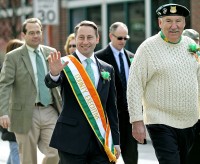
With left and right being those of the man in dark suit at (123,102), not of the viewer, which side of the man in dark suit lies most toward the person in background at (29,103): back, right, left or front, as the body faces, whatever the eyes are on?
right

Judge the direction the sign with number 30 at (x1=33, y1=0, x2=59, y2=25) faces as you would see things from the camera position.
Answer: facing the viewer

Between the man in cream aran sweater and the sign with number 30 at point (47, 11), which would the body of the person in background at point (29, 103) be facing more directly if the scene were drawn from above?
the man in cream aran sweater

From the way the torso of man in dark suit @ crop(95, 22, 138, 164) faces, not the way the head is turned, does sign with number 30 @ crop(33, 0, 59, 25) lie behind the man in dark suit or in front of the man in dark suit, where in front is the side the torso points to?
behind

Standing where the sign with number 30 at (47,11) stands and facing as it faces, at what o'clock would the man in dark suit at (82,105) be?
The man in dark suit is roughly at 12 o'clock from the sign with number 30.

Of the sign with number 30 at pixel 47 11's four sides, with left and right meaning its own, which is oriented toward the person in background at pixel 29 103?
front

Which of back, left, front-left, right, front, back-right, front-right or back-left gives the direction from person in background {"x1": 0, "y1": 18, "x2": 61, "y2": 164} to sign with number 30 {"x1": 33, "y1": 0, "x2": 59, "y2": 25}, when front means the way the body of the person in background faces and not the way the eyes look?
back-left
